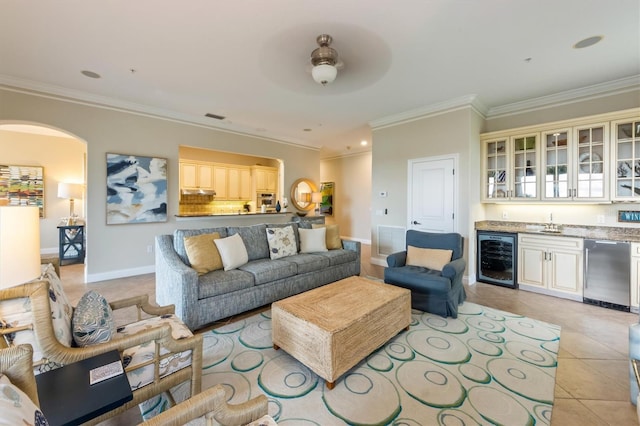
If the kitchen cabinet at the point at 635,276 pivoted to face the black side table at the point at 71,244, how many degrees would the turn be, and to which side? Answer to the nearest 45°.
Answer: approximately 45° to its right

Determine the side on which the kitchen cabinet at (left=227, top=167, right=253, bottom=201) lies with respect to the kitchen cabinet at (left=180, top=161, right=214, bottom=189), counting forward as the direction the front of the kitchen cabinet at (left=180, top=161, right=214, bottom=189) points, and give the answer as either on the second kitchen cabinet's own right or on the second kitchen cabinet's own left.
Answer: on the second kitchen cabinet's own left

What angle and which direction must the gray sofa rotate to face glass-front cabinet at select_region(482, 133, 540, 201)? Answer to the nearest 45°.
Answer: approximately 45° to its left

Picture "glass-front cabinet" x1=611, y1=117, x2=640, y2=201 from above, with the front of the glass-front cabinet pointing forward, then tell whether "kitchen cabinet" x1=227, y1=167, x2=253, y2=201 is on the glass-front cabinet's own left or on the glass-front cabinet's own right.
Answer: on the glass-front cabinet's own right

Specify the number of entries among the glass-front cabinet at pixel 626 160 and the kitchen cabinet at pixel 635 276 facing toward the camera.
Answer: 2

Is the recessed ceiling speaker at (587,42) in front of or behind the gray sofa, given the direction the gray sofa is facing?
in front

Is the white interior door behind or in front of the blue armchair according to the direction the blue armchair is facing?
behind

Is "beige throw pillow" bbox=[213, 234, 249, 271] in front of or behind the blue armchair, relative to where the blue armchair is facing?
in front

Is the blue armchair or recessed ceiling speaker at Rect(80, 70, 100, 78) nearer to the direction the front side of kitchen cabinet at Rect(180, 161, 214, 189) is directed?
the blue armchair

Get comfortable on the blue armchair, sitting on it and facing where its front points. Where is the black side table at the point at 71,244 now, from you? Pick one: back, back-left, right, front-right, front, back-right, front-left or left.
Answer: front-right

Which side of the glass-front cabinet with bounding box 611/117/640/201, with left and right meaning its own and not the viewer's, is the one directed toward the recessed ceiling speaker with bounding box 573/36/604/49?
front
